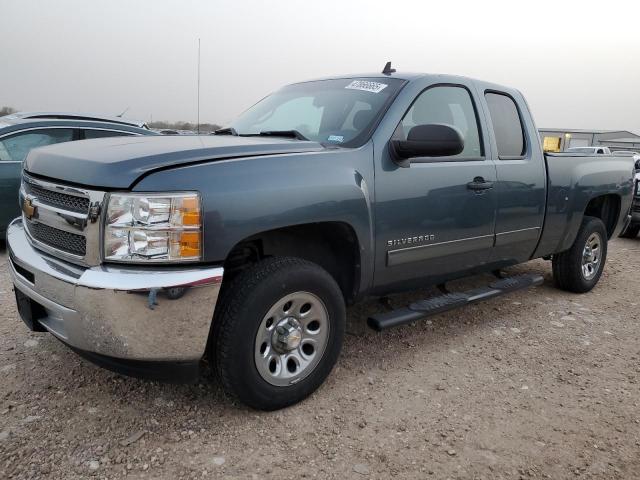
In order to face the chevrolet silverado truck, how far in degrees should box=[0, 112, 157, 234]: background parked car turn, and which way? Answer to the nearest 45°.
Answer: approximately 90° to its left

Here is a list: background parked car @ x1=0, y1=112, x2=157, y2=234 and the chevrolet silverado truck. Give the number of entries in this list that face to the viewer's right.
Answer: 0

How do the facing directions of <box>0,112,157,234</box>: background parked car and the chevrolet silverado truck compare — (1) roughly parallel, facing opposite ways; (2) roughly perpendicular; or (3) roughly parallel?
roughly parallel

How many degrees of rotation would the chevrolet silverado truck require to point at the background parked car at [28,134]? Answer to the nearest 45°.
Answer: approximately 90° to its right

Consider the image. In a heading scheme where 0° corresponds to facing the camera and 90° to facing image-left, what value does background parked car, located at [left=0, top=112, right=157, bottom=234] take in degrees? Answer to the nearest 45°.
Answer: approximately 90°
